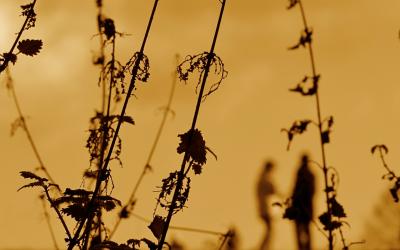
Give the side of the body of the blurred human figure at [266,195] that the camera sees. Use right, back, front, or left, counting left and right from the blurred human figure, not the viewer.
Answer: right
